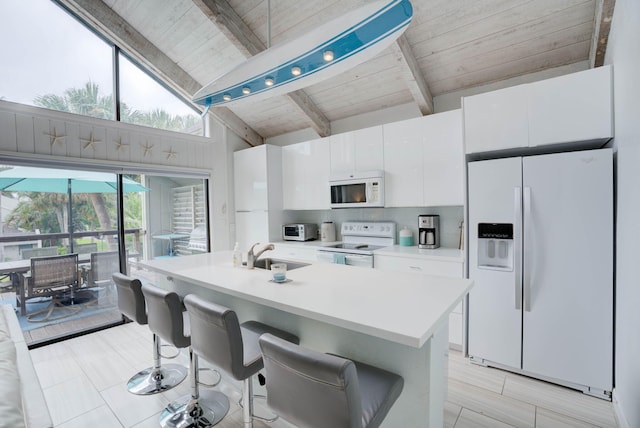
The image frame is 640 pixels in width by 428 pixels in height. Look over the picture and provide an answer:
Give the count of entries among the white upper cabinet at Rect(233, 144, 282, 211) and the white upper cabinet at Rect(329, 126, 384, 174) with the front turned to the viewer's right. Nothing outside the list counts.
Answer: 0

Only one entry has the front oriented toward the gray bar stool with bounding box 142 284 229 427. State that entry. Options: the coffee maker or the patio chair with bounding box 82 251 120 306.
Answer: the coffee maker

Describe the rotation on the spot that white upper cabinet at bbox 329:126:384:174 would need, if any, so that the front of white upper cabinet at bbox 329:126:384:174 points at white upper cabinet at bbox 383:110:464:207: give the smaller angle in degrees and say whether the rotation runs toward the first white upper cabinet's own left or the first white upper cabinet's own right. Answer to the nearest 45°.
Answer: approximately 90° to the first white upper cabinet's own left

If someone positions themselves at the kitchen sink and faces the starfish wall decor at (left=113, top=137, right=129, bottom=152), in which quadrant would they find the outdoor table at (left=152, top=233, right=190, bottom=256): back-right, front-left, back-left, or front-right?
front-right

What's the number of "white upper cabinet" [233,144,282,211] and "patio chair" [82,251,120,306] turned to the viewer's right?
0

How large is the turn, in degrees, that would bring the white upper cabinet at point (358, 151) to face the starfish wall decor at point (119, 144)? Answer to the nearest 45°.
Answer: approximately 45° to its right

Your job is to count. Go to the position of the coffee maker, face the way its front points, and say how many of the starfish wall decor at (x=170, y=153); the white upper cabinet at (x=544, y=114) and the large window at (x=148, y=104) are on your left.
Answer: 1

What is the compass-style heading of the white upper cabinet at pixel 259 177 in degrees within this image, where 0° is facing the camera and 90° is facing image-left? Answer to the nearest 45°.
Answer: approximately 45°

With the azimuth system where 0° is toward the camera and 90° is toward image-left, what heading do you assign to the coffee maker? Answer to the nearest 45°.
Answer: approximately 45°

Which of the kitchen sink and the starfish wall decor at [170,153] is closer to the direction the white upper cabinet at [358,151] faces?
the kitchen sink

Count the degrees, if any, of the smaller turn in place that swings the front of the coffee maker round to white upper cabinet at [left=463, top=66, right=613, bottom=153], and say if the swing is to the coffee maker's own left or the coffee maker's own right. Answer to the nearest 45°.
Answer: approximately 90° to the coffee maker's own left

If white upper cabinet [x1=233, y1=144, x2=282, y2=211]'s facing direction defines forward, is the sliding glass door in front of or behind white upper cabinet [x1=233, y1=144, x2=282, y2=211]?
in front

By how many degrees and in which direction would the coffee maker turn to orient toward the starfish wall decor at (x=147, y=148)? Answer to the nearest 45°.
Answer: approximately 45° to its right

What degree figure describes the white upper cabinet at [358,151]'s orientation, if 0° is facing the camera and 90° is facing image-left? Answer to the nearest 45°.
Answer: approximately 45°

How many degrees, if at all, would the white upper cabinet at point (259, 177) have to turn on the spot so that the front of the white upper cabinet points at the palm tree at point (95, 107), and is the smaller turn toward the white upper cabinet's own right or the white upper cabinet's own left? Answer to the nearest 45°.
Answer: approximately 45° to the white upper cabinet's own right

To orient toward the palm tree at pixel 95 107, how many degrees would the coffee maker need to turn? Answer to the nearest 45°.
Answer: approximately 45° to its right

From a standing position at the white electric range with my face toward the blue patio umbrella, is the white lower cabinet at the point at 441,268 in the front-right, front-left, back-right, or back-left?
back-left
